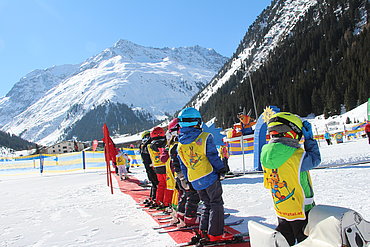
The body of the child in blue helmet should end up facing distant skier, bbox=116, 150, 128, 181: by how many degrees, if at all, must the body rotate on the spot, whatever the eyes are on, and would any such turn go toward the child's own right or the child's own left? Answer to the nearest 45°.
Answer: approximately 45° to the child's own left
